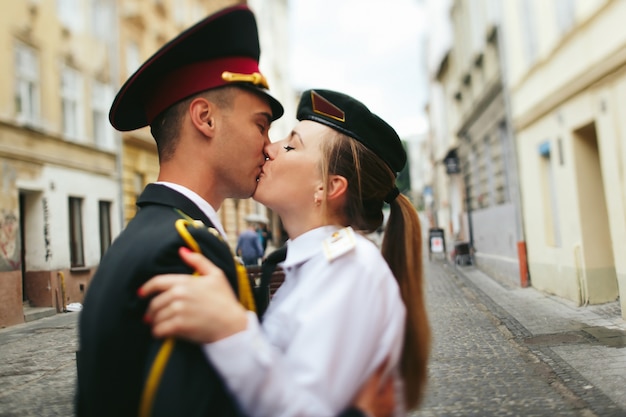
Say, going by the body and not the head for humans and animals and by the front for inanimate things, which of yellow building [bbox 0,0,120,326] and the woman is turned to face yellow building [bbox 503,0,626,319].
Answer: yellow building [bbox 0,0,120,326]

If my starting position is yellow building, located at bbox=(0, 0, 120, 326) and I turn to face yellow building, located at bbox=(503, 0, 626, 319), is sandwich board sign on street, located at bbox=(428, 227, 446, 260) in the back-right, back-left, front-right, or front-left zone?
front-left

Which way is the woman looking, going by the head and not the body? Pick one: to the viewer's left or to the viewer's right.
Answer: to the viewer's left

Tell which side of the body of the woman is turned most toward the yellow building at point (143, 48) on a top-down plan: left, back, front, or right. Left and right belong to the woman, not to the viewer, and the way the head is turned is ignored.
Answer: right

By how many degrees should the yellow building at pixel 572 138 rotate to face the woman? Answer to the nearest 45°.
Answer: approximately 45° to its left

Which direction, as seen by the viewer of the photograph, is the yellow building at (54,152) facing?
facing the viewer and to the right of the viewer

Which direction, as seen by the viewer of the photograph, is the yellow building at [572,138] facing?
facing the viewer and to the left of the viewer

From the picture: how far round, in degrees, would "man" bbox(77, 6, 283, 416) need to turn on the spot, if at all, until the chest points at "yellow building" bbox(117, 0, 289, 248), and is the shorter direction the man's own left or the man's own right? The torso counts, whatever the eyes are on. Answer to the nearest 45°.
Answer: approximately 90° to the man's own left

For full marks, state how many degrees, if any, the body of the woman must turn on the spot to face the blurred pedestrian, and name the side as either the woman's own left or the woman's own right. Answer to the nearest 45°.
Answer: approximately 90° to the woman's own right

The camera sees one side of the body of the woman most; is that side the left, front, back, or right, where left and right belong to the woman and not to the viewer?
left

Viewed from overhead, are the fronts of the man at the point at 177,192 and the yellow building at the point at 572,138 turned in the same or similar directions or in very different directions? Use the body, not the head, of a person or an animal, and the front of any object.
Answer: very different directions

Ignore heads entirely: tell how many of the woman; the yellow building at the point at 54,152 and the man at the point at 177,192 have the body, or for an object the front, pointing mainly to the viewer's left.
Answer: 1

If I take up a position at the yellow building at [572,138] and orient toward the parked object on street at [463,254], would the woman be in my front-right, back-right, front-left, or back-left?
back-left

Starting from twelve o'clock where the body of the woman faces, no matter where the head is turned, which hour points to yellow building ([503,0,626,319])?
The yellow building is roughly at 4 o'clock from the woman.

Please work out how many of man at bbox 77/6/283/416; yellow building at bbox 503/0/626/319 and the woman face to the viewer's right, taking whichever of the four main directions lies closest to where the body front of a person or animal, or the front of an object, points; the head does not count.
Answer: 1

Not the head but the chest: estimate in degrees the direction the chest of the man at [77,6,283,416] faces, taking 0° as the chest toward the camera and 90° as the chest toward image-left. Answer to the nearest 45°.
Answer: approximately 270°
